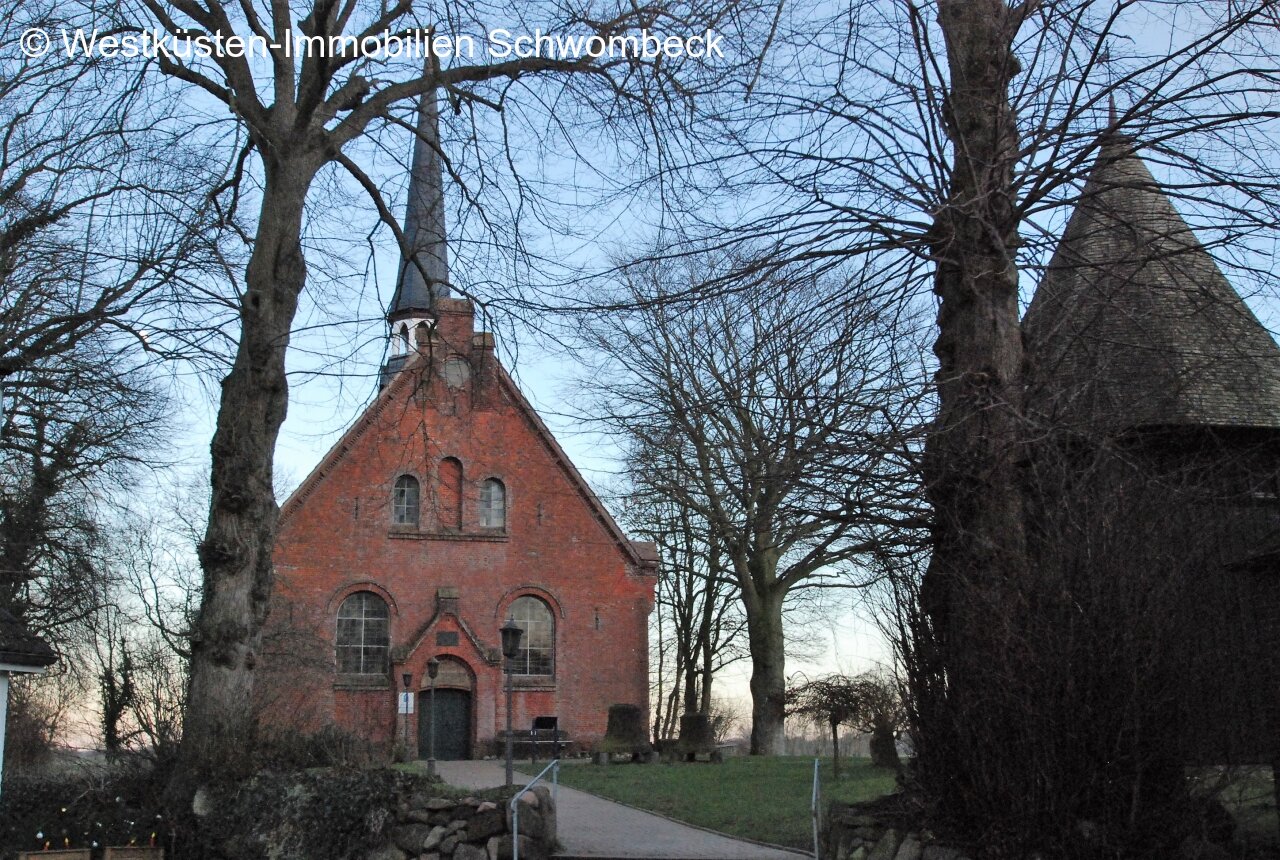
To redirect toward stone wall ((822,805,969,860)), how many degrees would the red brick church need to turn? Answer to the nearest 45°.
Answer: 0° — it already faces it

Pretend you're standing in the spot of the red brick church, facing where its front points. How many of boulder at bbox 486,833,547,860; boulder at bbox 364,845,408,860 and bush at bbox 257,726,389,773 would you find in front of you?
3

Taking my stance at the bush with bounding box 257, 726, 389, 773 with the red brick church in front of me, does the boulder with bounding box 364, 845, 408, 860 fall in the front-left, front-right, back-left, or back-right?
back-right

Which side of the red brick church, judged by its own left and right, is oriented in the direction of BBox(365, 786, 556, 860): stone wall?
front

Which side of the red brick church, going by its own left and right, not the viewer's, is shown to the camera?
front

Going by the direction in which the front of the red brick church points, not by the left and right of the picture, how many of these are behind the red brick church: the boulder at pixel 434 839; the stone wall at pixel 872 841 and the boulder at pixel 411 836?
0

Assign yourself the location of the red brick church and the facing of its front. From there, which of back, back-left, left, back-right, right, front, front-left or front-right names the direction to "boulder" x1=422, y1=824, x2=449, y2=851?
front

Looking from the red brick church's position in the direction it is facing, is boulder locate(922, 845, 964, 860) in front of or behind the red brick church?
in front

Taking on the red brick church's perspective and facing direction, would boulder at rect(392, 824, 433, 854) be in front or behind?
in front

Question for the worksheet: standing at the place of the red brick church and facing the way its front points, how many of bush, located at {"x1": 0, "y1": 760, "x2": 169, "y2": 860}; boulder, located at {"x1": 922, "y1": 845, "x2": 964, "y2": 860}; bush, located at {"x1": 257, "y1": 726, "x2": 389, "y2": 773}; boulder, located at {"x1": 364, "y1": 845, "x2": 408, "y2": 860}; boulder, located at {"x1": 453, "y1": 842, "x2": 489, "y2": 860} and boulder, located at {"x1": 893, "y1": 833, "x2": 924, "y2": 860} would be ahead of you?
6

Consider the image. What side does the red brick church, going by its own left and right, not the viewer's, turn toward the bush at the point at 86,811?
front
